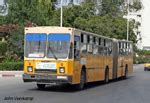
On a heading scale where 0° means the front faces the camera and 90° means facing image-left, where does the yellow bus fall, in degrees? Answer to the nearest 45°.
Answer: approximately 45°
